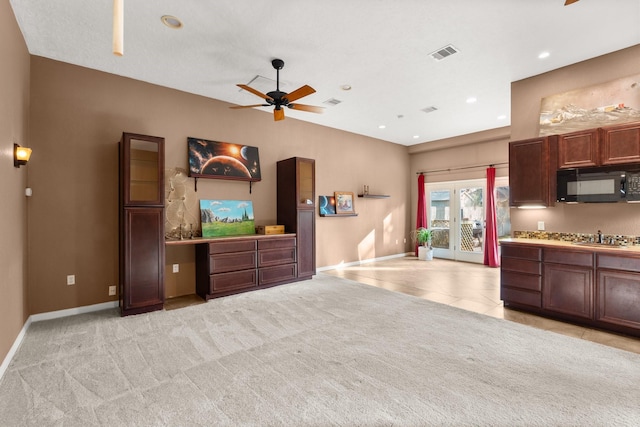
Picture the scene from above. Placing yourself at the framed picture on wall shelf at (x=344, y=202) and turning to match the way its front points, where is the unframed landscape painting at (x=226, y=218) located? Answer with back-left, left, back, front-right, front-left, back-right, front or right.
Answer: right

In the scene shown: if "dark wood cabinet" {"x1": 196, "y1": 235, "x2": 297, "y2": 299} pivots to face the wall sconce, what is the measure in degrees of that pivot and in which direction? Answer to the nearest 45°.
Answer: approximately 90° to its right

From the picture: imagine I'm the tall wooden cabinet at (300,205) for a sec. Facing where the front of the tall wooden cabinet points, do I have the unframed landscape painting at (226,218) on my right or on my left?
on my right

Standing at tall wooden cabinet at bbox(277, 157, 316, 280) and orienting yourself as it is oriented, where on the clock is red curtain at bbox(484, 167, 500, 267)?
The red curtain is roughly at 10 o'clock from the tall wooden cabinet.

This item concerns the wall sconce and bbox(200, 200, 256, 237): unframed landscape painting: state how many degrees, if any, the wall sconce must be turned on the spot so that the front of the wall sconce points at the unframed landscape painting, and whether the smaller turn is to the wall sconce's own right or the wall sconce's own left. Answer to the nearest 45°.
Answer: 0° — it already faces it

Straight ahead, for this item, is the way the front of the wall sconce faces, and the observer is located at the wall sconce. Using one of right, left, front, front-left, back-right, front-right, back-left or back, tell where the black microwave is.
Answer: front-right

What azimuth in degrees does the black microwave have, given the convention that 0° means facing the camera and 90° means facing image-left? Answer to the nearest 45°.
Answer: approximately 0°

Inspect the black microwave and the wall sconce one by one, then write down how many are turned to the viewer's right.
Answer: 1

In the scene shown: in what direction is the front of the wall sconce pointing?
to the viewer's right

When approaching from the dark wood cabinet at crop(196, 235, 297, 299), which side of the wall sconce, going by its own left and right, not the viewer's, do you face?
front

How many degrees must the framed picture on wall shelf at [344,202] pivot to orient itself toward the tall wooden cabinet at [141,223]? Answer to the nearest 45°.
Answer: approximately 90° to its right

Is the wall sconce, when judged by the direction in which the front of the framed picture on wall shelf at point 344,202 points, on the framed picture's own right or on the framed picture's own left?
on the framed picture's own right

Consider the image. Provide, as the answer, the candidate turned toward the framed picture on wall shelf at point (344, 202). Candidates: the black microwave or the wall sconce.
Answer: the wall sconce

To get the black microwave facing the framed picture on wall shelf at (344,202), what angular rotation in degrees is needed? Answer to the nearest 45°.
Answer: approximately 90° to its right

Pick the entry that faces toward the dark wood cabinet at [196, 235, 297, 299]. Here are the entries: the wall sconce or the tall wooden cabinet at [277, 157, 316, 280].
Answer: the wall sconce
